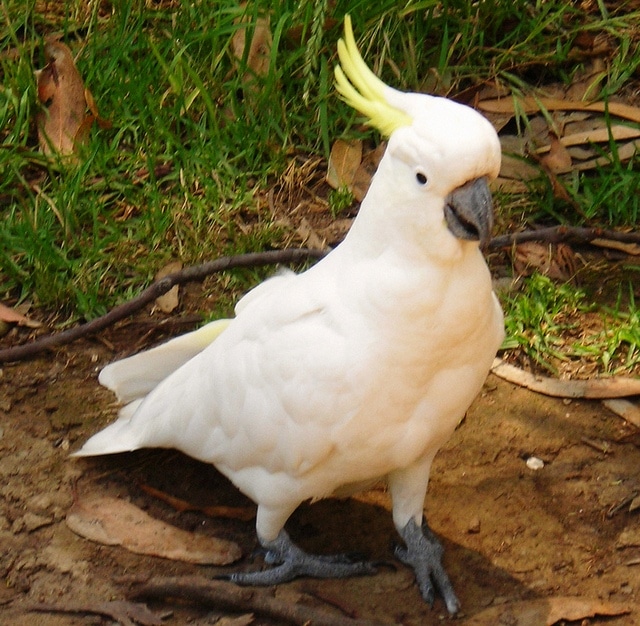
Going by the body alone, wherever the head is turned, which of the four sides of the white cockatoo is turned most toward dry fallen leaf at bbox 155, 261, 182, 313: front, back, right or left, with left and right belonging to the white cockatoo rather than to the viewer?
back

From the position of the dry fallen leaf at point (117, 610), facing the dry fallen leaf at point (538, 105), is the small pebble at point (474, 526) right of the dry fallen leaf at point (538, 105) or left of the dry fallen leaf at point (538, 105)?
right

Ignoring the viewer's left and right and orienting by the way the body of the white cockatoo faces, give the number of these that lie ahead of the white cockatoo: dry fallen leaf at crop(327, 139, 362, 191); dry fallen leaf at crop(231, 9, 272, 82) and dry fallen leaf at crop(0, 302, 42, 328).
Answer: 0

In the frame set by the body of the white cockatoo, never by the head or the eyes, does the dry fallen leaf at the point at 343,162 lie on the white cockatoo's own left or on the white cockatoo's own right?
on the white cockatoo's own left

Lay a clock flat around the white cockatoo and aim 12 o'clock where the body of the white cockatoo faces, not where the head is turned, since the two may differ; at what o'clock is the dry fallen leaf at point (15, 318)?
The dry fallen leaf is roughly at 6 o'clock from the white cockatoo.

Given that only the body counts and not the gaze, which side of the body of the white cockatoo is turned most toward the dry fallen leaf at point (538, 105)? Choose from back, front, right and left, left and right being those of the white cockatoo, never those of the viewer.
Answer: left

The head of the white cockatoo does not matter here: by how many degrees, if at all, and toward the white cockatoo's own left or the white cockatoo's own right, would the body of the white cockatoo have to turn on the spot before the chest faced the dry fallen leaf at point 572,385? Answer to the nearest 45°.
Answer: approximately 90° to the white cockatoo's own left

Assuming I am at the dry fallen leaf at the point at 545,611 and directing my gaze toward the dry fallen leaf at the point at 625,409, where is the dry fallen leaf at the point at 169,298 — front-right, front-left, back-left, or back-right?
front-left

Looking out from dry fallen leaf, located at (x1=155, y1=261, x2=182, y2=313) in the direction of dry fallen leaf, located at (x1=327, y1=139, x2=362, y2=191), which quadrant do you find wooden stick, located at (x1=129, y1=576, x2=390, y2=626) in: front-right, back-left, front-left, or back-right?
back-right

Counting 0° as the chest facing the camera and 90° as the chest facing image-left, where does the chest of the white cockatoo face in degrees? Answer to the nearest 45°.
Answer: approximately 315°

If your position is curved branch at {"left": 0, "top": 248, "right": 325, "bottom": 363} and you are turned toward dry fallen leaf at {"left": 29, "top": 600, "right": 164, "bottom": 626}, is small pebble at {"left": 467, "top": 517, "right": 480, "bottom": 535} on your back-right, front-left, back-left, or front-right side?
front-left

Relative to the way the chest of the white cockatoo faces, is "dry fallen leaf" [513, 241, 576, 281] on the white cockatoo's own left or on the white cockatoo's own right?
on the white cockatoo's own left

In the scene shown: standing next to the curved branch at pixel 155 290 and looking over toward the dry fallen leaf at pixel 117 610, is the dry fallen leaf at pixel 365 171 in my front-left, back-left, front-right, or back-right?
back-left
